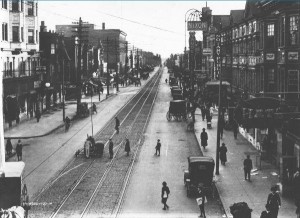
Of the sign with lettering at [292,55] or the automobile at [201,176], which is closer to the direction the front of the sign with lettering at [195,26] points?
the automobile

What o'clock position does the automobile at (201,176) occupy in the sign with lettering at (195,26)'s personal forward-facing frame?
The automobile is roughly at 12 o'clock from the sign with lettering.

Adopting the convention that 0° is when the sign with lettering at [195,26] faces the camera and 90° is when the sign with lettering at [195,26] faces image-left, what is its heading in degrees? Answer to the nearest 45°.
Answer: approximately 0°

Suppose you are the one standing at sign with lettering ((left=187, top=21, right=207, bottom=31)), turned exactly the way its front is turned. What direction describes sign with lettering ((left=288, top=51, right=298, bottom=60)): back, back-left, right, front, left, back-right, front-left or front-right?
front
